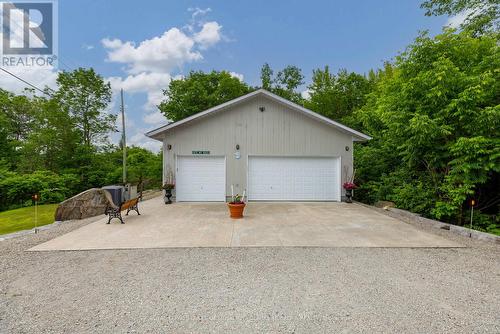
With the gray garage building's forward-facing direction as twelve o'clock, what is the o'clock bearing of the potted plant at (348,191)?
The potted plant is roughly at 9 o'clock from the gray garage building.

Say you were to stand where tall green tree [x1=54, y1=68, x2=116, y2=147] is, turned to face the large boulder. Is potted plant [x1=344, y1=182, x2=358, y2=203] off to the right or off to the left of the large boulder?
left

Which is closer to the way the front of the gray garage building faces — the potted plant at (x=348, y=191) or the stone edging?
the stone edging

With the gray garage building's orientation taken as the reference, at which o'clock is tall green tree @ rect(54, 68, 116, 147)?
The tall green tree is roughly at 4 o'clock from the gray garage building.

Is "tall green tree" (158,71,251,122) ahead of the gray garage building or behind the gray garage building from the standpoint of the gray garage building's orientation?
behind

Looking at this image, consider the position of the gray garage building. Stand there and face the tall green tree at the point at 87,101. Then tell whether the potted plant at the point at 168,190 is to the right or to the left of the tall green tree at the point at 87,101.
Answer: left

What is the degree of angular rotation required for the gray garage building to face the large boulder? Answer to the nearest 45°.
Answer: approximately 45° to its right

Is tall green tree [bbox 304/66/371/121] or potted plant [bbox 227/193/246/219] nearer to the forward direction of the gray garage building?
the potted plant

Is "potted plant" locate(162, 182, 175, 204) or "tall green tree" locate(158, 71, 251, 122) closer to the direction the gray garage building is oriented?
the potted plant

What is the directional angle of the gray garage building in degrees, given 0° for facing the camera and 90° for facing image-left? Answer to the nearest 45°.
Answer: approximately 0°

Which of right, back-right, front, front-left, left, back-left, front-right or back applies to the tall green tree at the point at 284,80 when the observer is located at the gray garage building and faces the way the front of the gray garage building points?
back

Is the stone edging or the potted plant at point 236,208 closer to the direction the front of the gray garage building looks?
the potted plant

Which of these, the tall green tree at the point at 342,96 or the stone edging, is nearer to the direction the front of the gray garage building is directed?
the stone edging
